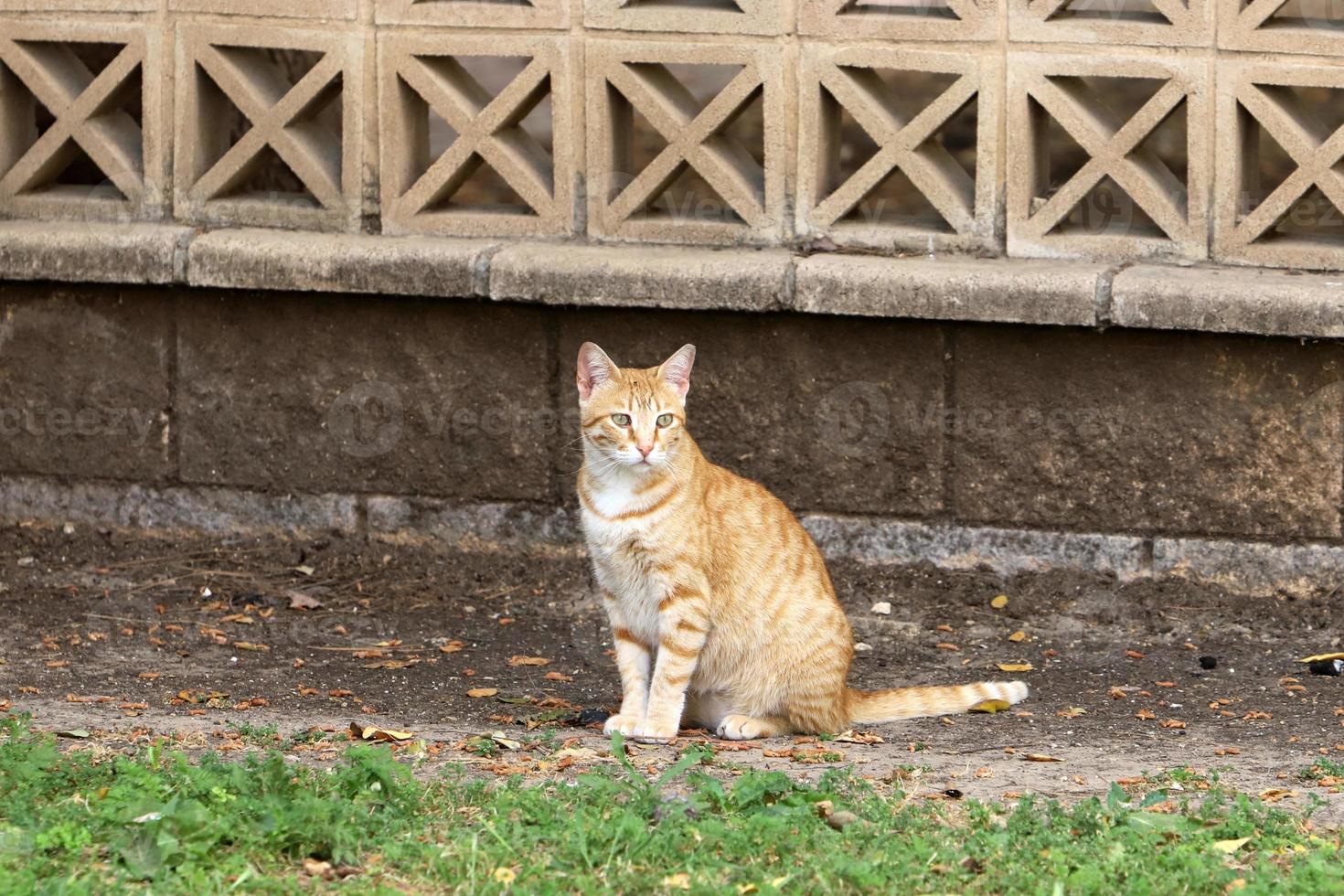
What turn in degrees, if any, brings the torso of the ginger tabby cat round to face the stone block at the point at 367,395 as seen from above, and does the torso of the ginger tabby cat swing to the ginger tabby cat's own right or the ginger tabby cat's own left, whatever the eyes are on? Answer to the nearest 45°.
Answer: approximately 90° to the ginger tabby cat's own right

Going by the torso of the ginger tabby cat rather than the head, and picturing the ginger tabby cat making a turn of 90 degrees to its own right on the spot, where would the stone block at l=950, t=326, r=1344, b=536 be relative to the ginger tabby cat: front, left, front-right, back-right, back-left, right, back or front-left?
right

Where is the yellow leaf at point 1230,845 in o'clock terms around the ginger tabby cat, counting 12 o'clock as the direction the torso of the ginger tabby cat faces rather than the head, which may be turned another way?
The yellow leaf is roughly at 9 o'clock from the ginger tabby cat.

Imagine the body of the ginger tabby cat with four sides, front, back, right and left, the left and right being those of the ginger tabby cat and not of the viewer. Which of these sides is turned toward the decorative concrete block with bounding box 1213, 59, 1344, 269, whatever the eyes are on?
back

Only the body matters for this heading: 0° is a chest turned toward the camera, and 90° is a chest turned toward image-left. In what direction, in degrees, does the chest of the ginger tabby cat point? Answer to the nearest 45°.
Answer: approximately 45°

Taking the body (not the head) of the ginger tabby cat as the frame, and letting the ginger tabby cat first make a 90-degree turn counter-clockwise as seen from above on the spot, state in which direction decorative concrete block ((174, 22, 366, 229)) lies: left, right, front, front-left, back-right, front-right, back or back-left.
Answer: back
